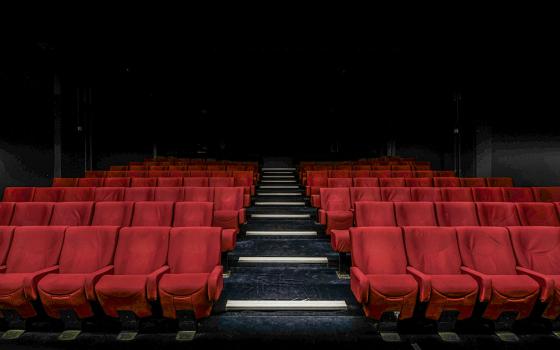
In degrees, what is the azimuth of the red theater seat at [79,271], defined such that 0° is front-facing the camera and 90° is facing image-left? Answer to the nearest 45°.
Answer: approximately 45°

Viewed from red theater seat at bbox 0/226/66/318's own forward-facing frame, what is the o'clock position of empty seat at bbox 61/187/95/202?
The empty seat is roughly at 5 o'clock from the red theater seat.

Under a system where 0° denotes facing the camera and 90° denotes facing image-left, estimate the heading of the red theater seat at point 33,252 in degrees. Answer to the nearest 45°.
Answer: approximately 45°

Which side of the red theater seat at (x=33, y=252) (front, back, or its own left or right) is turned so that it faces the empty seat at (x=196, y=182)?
back

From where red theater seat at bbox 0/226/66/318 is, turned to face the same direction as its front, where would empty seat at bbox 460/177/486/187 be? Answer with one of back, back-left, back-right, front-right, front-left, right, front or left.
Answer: back-left

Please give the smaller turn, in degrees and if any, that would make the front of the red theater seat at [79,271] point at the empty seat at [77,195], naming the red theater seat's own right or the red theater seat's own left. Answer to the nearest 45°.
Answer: approximately 135° to the red theater seat's own right

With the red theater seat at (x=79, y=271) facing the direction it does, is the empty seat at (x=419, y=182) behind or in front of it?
behind

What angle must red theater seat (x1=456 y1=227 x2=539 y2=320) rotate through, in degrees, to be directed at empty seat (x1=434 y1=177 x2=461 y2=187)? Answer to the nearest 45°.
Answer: approximately 135° to its left

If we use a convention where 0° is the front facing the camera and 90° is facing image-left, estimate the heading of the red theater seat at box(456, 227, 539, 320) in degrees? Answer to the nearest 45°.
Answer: approximately 315°
